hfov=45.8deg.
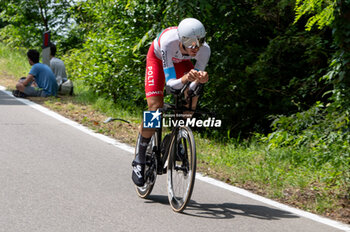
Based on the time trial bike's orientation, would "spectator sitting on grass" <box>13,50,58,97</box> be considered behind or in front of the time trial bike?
behind

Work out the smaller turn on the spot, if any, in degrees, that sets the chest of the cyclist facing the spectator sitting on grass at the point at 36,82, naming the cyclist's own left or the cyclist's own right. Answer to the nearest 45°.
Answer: approximately 180°

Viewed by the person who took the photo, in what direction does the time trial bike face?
facing the viewer and to the right of the viewer

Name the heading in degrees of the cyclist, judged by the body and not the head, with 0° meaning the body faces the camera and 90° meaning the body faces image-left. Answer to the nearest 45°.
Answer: approximately 315°
